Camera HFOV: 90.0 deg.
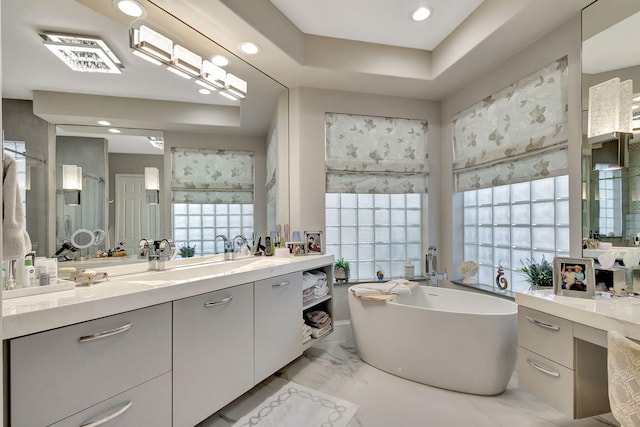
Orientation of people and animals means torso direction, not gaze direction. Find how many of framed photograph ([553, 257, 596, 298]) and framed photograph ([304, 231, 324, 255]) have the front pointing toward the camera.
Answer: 2

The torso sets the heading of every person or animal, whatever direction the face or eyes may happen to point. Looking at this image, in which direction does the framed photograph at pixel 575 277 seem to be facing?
toward the camera

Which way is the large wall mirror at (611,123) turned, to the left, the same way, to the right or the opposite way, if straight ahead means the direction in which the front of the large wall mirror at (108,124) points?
the opposite way

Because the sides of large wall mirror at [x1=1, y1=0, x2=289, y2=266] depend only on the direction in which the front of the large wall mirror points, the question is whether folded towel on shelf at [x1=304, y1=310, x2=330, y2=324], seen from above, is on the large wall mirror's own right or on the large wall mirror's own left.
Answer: on the large wall mirror's own left

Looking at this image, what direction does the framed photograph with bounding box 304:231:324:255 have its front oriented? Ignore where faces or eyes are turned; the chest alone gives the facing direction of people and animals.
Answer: toward the camera

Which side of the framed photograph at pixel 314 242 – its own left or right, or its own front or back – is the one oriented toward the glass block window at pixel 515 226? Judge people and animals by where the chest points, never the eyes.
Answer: left

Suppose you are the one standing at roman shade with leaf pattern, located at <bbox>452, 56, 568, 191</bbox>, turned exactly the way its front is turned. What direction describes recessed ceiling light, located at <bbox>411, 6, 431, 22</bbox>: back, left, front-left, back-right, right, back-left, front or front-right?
front

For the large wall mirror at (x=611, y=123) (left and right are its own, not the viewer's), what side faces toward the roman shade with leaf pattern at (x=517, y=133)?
right

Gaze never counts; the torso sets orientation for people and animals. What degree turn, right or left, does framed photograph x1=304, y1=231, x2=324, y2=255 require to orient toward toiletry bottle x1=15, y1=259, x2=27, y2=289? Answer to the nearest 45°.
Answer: approximately 45° to its right

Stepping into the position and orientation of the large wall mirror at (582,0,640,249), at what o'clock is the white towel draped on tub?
The white towel draped on tub is roughly at 1 o'clock from the large wall mirror.

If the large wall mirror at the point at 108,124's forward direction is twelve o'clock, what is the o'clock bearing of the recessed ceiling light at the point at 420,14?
The recessed ceiling light is roughly at 11 o'clock from the large wall mirror.

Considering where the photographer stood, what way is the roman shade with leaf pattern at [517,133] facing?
facing the viewer and to the left of the viewer

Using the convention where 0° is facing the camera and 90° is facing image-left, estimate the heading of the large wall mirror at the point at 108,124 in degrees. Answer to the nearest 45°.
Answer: approximately 315°

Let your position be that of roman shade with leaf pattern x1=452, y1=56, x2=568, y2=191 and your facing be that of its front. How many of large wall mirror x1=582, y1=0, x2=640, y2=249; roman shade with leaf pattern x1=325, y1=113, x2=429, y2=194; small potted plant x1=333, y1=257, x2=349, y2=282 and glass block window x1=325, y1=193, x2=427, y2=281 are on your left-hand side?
1

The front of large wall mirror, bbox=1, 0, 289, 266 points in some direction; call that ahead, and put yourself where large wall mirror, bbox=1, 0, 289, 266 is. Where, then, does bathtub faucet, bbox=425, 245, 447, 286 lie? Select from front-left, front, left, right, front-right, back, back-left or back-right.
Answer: front-left

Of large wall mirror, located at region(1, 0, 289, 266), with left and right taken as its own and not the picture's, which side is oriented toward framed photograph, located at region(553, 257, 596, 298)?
front

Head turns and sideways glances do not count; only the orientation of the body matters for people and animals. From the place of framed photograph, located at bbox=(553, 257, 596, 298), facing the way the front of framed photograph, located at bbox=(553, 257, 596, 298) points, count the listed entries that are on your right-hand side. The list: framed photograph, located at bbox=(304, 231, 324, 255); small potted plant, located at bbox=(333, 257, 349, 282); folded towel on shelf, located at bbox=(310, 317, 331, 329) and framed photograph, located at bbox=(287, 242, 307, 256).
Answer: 4

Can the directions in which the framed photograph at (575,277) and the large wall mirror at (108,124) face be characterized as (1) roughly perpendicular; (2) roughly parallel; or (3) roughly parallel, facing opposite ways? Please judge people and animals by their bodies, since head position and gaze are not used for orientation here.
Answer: roughly perpendicular

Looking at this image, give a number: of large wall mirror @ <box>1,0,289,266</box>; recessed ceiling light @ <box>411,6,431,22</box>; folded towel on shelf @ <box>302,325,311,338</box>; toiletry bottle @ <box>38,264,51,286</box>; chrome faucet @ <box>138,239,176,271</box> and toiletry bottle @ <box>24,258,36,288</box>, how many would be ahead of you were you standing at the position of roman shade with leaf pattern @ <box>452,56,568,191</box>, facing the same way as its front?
6

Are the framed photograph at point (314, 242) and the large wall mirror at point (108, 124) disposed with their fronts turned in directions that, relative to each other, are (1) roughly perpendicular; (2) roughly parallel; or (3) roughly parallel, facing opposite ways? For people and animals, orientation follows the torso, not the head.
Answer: roughly perpendicular
